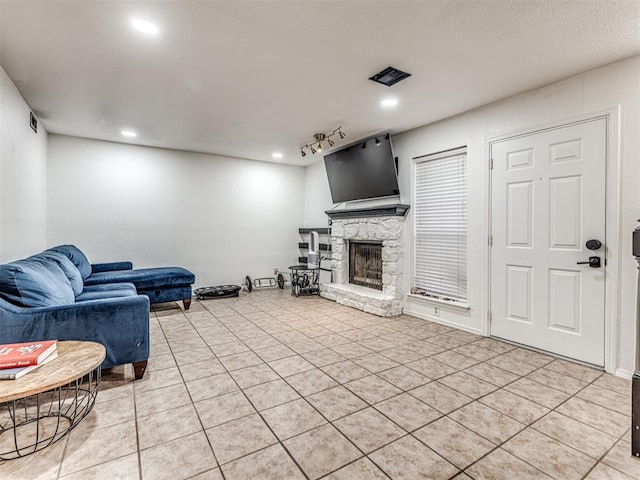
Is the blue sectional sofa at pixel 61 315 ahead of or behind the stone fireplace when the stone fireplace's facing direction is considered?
ahead

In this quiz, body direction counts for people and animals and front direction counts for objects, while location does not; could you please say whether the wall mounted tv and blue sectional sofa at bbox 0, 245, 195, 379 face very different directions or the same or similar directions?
very different directions

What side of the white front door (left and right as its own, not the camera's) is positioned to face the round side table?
front

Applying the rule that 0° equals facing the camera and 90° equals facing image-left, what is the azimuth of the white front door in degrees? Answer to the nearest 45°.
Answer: approximately 45°

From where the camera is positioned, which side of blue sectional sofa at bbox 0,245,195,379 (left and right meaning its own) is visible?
right

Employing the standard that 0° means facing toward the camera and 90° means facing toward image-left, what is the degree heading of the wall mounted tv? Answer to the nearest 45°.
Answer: approximately 45°

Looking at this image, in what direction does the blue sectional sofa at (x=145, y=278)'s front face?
to the viewer's right

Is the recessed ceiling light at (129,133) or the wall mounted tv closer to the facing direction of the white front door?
the recessed ceiling light

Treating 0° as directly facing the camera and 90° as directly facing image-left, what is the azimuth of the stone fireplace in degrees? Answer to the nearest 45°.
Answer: approximately 45°

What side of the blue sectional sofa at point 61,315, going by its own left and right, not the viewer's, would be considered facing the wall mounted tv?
front

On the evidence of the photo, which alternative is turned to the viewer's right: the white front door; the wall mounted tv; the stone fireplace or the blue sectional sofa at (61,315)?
the blue sectional sofa

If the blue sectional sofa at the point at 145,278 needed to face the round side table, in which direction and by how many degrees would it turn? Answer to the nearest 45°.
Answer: approximately 90° to its right

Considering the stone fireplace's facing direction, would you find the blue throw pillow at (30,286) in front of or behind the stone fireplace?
in front
